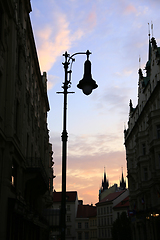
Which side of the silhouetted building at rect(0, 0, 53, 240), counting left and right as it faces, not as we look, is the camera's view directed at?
right
